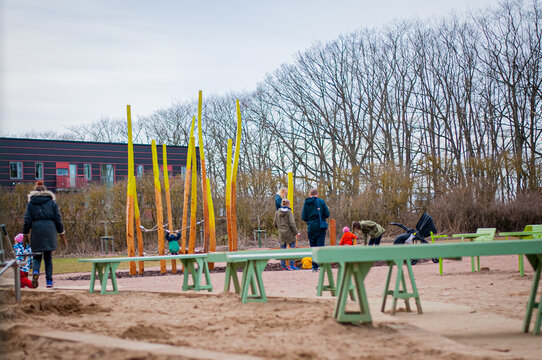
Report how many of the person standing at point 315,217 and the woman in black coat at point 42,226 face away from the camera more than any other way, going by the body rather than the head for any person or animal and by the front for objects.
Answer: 2

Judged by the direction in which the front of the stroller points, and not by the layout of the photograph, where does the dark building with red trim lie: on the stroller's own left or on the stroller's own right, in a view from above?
on the stroller's own left

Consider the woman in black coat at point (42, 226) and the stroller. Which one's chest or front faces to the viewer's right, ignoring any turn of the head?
the stroller

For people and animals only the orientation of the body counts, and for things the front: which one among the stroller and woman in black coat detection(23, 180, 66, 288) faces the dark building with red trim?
the woman in black coat

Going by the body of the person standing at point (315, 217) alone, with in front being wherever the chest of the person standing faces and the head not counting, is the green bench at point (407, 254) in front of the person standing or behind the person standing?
behind

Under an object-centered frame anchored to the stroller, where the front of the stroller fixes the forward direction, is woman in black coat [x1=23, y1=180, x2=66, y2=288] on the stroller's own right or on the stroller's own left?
on the stroller's own right

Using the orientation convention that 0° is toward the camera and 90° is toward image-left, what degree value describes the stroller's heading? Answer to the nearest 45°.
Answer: approximately 270°

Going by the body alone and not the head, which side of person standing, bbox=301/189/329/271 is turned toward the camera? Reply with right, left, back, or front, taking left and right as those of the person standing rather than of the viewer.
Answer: back

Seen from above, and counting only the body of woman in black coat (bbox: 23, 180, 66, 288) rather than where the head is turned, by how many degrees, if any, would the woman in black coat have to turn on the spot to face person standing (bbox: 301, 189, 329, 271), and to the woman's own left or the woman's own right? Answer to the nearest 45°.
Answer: approximately 90° to the woman's own right

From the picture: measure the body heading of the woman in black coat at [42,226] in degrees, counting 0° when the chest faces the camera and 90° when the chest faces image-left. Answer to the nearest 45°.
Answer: approximately 180°

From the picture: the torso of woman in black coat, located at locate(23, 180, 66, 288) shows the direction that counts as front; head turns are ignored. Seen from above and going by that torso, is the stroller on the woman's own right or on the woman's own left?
on the woman's own right
